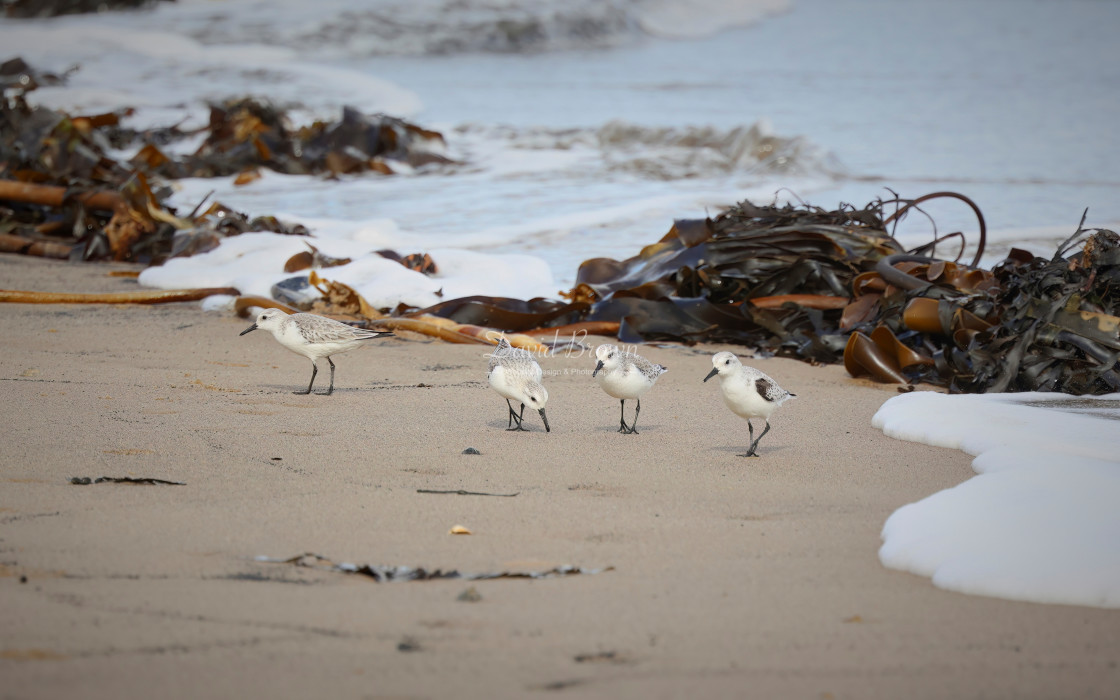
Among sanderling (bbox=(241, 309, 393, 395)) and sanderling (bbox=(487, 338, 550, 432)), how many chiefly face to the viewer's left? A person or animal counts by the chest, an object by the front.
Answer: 1

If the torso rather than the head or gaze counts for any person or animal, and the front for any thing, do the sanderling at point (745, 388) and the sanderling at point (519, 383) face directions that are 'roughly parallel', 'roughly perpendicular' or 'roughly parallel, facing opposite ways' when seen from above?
roughly perpendicular

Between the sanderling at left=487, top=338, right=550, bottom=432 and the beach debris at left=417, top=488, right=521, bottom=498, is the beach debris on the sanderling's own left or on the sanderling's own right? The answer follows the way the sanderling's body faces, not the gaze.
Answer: on the sanderling's own right

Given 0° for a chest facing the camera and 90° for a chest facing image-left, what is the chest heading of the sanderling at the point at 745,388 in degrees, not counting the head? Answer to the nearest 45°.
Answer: approximately 45°

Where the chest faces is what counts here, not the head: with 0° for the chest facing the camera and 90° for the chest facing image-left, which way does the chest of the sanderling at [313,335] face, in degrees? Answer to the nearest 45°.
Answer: approximately 90°

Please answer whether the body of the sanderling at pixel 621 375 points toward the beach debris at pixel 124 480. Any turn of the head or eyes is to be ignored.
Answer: yes

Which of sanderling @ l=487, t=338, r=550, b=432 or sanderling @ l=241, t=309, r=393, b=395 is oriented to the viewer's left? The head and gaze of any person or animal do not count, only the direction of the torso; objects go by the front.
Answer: sanderling @ l=241, t=309, r=393, b=395

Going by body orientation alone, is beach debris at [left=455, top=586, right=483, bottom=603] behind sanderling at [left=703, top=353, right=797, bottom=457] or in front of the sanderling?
in front

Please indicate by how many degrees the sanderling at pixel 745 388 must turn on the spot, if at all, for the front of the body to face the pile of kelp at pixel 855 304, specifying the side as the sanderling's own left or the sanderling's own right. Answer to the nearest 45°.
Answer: approximately 135° to the sanderling's own right

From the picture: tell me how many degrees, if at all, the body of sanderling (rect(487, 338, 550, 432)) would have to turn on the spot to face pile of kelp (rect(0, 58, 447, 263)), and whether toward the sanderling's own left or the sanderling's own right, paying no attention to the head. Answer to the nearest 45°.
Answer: approximately 180°

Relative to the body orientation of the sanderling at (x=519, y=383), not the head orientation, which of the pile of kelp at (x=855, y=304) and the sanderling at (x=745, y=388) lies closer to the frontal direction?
the sanderling

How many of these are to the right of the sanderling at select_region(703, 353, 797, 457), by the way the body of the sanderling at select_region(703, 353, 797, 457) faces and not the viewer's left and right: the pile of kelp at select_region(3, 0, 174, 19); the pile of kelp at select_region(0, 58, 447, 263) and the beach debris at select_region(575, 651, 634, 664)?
2

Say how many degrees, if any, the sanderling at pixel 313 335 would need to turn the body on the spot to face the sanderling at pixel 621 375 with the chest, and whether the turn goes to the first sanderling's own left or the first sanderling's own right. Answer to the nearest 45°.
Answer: approximately 135° to the first sanderling's own left

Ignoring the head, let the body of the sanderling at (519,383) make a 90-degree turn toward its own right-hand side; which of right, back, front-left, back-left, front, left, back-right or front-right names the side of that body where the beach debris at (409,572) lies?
front-left

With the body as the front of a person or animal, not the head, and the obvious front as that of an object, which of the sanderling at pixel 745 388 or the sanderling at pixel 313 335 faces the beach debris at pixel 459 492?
the sanderling at pixel 745 388
